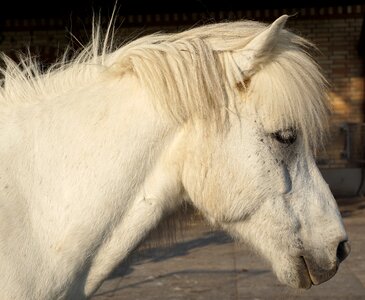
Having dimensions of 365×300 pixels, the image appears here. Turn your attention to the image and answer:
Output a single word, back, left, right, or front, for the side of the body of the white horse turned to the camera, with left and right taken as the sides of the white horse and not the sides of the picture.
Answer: right
